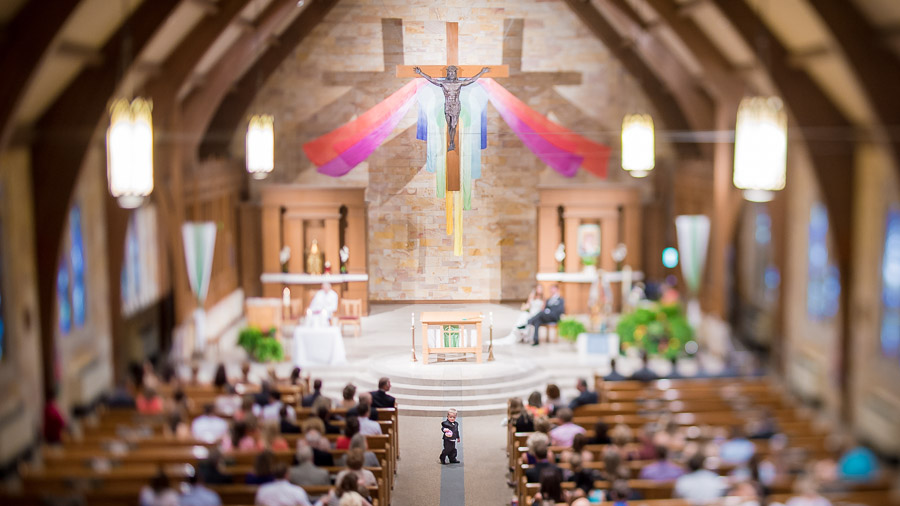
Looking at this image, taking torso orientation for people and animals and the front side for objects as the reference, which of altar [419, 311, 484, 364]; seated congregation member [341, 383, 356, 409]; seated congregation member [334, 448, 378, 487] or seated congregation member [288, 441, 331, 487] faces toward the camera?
the altar

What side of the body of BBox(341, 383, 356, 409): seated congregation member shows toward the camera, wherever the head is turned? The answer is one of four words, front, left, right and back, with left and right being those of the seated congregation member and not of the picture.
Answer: back

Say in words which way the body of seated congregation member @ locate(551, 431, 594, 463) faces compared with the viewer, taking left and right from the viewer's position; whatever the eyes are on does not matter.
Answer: facing away from the viewer

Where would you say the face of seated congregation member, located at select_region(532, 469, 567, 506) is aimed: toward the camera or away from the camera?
away from the camera

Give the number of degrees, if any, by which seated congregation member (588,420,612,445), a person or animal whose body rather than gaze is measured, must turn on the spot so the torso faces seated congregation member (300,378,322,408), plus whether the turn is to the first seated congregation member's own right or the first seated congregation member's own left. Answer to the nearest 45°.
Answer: approximately 90° to the first seated congregation member's own left

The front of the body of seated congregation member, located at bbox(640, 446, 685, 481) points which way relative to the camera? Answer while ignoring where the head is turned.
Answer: away from the camera

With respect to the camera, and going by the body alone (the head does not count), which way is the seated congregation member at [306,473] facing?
away from the camera

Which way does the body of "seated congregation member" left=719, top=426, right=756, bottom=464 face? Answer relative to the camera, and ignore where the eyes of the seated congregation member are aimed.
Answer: away from the camera

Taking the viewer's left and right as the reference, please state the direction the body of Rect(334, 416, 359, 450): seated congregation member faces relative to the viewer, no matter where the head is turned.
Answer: facing away from the viewer

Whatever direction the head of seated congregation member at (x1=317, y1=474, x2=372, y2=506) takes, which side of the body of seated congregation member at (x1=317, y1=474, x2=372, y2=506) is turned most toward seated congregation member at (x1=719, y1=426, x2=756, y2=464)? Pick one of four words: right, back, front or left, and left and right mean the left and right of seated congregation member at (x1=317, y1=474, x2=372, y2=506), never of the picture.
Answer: right
